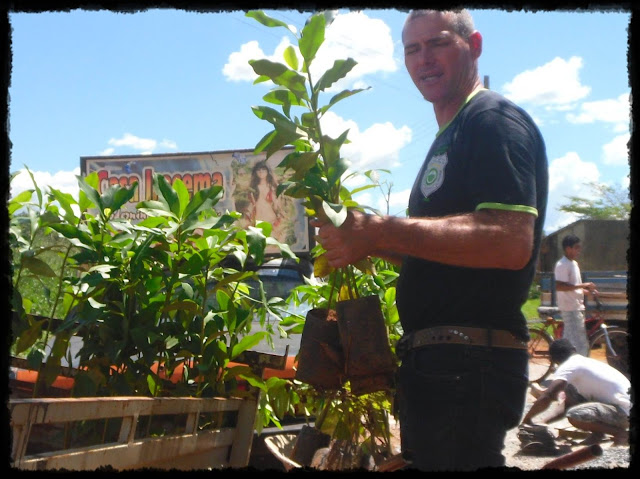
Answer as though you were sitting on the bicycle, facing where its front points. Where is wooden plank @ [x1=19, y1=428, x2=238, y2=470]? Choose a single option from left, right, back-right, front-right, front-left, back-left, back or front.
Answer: right

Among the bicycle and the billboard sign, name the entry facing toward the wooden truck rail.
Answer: the billboard sign

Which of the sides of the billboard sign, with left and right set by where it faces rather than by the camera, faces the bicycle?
left

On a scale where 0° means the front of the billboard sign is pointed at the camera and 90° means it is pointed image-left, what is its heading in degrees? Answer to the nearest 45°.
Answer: approximately 0°

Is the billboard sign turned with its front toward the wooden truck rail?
yes

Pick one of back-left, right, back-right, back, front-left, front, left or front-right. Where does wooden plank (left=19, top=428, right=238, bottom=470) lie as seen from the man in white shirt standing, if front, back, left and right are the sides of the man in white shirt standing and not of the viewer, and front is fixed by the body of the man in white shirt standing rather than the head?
right

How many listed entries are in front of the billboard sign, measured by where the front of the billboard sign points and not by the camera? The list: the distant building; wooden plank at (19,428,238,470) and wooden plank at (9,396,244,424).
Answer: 2

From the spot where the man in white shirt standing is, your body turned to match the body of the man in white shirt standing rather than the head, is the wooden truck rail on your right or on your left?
on your right

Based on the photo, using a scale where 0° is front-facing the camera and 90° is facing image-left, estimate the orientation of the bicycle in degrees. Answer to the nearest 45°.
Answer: approximately 270°

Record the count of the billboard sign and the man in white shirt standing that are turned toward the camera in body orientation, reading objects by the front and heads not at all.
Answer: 1

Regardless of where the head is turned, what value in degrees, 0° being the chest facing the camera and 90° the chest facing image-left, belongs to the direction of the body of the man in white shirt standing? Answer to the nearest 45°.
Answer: approximately 270°

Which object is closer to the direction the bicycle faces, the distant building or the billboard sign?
the distant building

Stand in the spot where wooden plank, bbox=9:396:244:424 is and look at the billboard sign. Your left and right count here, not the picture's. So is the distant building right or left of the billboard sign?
right

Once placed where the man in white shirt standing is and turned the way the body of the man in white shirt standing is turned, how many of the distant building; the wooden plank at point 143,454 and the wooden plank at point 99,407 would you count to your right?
2
